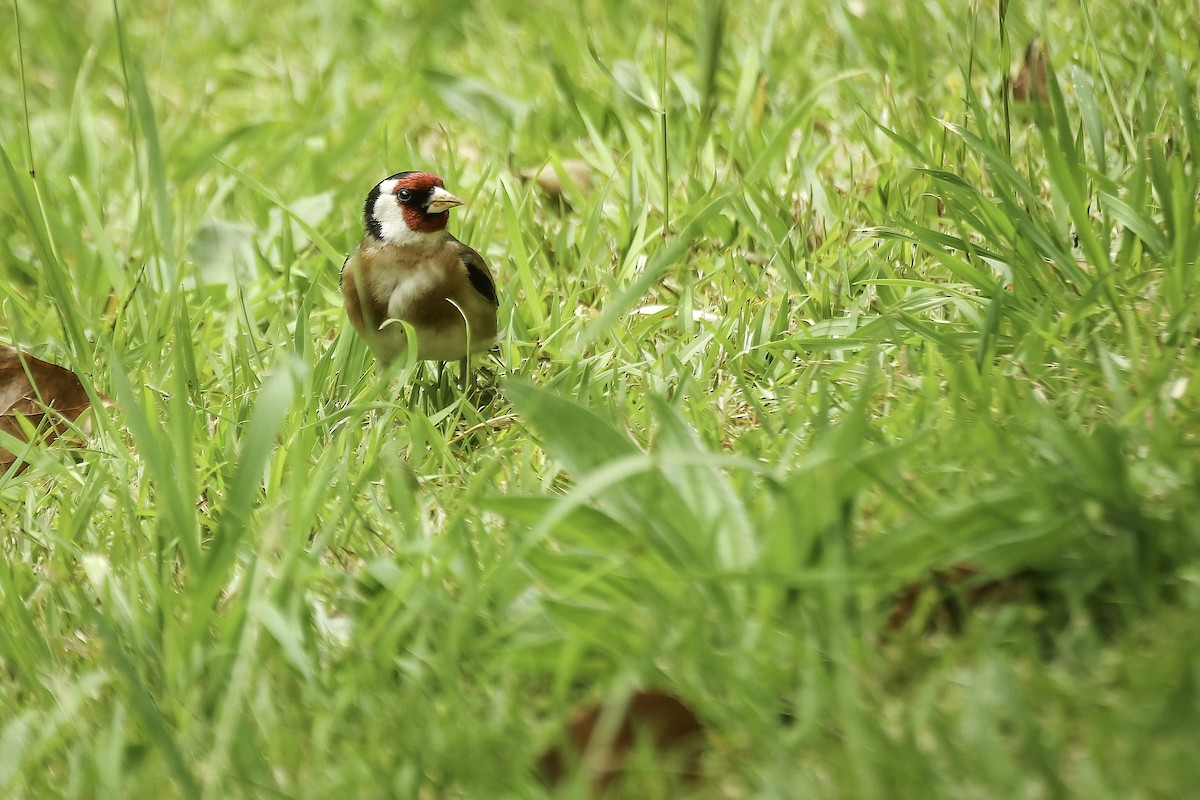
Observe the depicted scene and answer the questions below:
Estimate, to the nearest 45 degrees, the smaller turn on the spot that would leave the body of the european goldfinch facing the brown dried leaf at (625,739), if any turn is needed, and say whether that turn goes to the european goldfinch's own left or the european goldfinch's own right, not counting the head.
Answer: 0° — it already faces it

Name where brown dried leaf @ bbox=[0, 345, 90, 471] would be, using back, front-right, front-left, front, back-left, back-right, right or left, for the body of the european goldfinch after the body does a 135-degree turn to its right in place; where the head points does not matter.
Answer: front-left

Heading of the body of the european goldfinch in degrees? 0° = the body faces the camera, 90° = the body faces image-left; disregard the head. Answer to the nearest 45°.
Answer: approximately 0°

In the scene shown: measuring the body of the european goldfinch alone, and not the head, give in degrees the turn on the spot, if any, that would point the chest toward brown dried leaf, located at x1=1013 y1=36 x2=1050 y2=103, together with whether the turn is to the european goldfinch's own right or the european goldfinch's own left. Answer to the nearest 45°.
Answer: approximately 90° to the european goldfinch's own left

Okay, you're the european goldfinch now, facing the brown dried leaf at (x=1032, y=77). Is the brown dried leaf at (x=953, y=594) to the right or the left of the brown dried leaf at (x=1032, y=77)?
right
